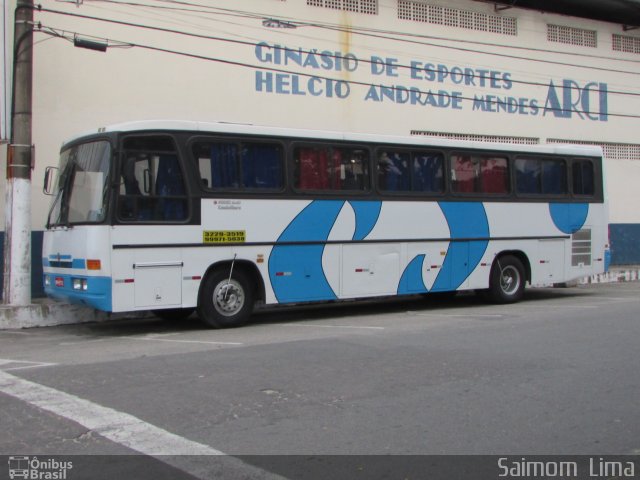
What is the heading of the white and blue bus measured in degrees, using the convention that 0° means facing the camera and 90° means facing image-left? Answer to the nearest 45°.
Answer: approximately 45°

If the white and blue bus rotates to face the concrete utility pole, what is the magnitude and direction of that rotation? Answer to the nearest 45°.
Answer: approximately 45° to its right

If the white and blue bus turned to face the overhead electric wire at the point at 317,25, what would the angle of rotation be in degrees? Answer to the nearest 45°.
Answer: approximately 135° to its right

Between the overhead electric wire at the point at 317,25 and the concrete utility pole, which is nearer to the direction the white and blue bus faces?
the concrete utility pole
